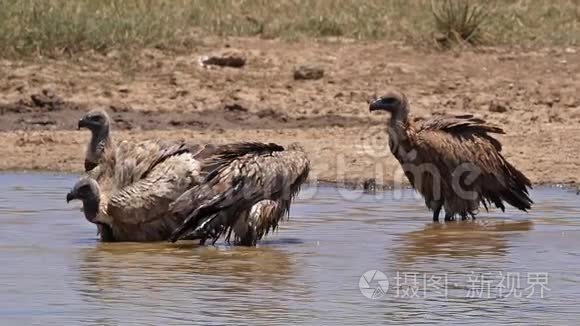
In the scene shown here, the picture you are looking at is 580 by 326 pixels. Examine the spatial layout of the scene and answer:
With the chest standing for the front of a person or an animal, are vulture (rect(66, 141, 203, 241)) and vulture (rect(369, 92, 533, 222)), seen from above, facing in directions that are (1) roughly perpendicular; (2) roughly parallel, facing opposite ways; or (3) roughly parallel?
roughly parallel

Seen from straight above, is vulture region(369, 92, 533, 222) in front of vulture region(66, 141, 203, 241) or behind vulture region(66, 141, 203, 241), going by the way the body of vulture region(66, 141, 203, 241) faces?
behind

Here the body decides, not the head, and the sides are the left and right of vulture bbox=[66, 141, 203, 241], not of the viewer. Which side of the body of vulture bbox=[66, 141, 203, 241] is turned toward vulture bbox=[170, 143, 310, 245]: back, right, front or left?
back

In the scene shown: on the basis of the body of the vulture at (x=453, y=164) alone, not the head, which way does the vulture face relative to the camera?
to the viewer's left

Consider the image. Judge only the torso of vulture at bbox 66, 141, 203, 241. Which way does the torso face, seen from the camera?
to the viewer's left

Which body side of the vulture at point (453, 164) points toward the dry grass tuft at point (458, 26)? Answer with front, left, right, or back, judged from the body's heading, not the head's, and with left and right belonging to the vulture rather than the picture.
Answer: right
